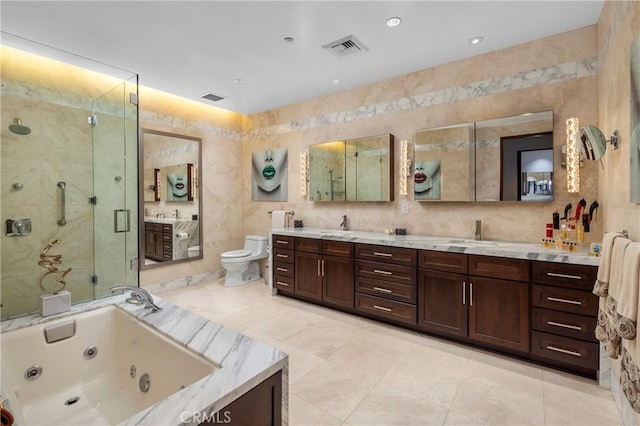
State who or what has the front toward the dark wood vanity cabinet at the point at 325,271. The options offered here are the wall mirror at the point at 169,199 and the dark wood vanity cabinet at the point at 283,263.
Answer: the wall mirror

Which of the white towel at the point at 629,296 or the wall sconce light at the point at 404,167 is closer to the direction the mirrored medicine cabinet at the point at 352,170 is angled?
the white towel

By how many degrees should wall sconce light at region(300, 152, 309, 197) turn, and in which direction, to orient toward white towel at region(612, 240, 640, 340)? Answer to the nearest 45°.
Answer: approximately 90° to its left

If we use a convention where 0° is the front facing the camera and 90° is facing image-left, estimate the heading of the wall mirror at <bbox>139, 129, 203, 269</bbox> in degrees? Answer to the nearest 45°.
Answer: approximately 315°

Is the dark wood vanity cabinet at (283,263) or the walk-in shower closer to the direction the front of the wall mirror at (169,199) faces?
the dark wood vanity cabinet

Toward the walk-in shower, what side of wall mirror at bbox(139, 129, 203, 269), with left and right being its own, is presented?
right

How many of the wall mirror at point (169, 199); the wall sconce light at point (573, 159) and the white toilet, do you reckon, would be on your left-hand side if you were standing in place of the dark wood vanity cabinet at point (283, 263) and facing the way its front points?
1

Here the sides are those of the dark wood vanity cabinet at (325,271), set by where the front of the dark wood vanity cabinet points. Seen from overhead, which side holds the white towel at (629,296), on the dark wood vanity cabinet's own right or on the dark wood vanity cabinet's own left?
on the dark wood vanity cabinet's own left
